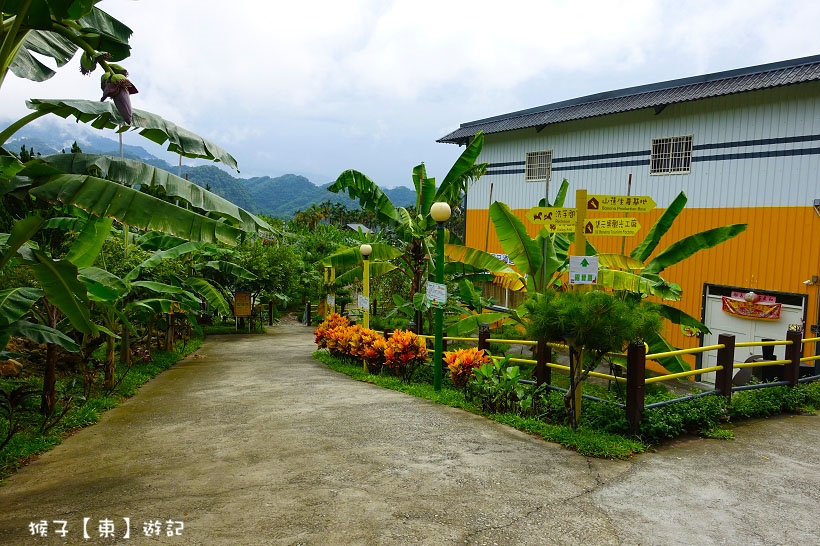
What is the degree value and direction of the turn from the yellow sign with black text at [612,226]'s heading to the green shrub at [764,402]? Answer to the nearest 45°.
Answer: approximately 135° to its left

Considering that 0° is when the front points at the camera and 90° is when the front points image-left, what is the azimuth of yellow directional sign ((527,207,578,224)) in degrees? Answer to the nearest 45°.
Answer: approximately 0°

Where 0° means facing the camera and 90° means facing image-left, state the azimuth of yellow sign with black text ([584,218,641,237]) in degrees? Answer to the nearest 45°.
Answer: approximately 0°
